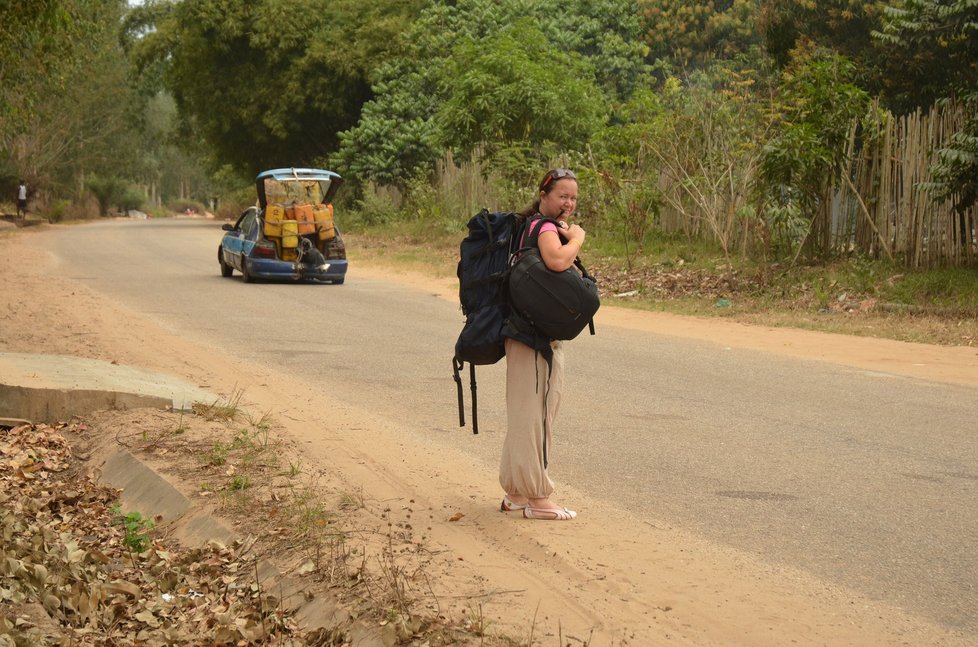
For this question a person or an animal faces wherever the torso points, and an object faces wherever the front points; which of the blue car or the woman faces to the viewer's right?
the woman

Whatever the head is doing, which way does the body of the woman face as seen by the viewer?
to the viewer's right

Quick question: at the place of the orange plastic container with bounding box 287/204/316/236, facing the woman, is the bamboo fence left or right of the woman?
left

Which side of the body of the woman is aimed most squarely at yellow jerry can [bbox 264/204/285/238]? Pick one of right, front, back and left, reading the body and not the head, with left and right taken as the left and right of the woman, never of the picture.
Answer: left

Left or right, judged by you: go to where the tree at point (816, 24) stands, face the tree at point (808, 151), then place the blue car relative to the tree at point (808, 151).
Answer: right

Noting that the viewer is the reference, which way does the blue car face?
facing away from the viewer and to the left of the viewer

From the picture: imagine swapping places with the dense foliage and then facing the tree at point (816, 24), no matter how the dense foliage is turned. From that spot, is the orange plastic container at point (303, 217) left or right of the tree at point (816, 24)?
right

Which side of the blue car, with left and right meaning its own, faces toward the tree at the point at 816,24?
right

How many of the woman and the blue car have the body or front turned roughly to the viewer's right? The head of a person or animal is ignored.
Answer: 1
